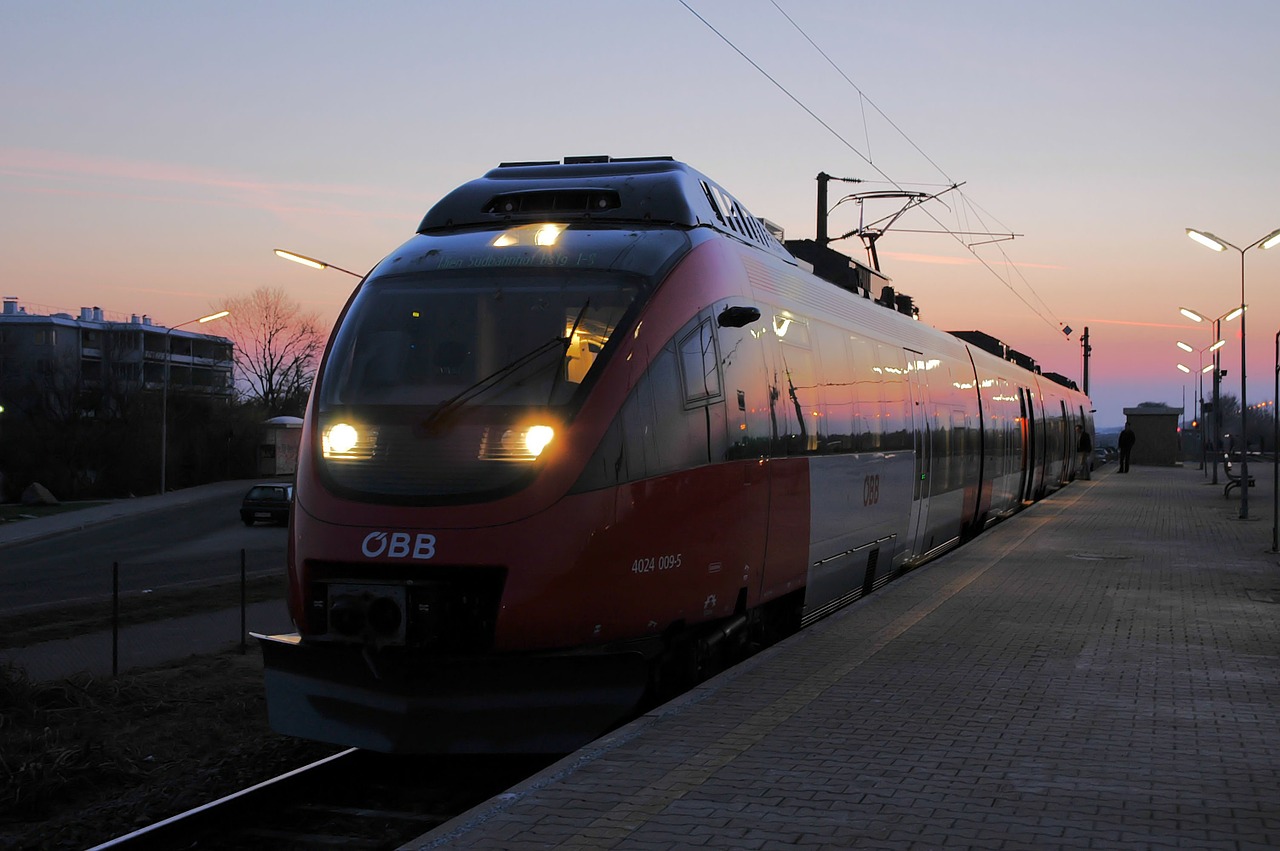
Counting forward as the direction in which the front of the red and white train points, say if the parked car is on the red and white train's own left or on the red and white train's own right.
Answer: on the red and white train's own right

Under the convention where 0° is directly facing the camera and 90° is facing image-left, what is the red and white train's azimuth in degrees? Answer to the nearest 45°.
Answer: approximately 45°
